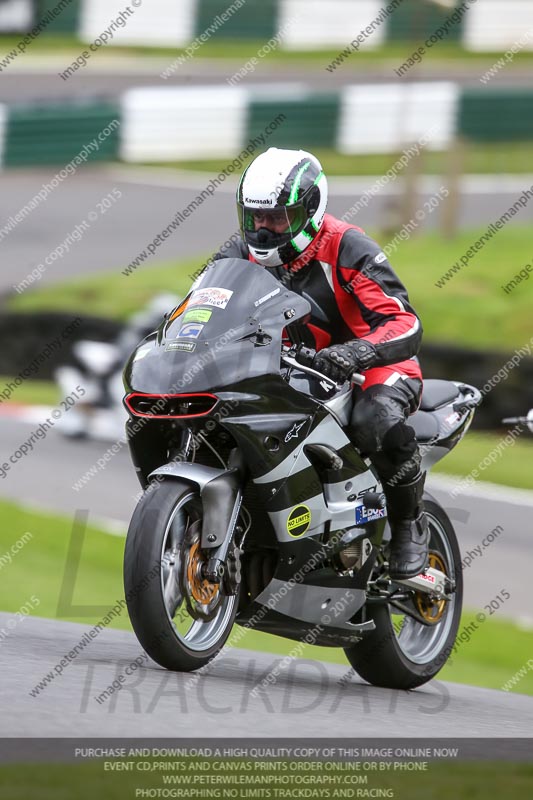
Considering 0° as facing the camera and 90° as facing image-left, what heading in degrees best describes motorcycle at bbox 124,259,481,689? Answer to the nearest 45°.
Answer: approximately 45°

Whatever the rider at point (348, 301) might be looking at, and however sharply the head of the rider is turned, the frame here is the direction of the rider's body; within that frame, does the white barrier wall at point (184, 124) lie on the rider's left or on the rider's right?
on the rider's right

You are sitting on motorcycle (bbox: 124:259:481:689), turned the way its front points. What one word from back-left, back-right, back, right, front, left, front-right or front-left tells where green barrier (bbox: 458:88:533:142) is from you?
back-right

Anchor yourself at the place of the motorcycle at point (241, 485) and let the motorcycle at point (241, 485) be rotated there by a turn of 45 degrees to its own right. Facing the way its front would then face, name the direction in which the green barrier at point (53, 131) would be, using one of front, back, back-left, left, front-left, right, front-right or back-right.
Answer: right

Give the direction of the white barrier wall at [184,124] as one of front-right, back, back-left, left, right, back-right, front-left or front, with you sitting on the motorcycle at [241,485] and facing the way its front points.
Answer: back-right

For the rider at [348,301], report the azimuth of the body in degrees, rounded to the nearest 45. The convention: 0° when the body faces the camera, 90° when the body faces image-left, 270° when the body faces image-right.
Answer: approximately 45°

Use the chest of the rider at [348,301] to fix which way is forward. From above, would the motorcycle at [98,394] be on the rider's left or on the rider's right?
on the rider's right

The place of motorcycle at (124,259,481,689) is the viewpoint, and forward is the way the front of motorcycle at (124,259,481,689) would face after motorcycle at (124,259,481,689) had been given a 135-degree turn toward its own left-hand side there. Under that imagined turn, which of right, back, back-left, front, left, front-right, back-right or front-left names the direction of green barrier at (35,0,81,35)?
left

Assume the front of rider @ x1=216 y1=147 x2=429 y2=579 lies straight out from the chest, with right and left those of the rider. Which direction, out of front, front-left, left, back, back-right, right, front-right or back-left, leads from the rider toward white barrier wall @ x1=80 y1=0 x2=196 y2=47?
back-right

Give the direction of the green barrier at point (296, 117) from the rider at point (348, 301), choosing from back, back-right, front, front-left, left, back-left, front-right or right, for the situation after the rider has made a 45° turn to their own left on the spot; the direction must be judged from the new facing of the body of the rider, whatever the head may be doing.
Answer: back

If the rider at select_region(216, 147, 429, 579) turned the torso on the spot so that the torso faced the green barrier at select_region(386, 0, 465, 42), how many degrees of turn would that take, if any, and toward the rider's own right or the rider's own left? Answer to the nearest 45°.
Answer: approximately 135° to the rider's own right

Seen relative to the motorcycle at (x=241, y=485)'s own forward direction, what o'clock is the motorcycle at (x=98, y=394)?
the motorcycle at (x=98, y=394) is roughly at 4 o'clock from the motorcycle at (x=241, y=485).

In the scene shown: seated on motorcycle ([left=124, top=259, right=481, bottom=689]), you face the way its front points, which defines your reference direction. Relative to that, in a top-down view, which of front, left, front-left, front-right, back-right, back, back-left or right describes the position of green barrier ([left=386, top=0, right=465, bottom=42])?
back-right

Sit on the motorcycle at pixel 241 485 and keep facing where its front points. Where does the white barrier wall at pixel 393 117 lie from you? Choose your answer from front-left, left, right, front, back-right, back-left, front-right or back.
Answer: back-right

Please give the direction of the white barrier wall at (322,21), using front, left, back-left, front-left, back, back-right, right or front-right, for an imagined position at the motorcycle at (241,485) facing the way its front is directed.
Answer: back-right
